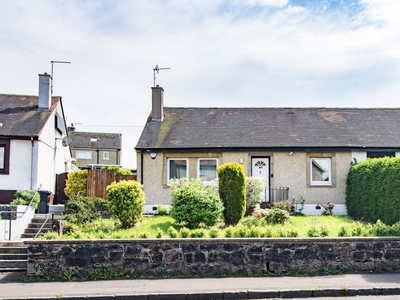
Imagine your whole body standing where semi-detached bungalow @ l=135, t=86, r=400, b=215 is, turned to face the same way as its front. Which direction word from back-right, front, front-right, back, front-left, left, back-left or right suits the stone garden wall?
front

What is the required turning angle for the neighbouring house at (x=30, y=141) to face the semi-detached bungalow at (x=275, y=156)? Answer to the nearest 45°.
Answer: approximately 45° to its left

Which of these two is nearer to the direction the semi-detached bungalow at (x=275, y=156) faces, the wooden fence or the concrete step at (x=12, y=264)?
the concrete step

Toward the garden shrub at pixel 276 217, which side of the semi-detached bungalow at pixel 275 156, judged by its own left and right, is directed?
front

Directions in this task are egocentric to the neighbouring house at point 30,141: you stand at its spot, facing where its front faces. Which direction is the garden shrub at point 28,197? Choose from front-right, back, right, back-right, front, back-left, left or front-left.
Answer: front

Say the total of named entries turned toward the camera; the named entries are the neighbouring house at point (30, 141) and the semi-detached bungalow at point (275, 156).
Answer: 2

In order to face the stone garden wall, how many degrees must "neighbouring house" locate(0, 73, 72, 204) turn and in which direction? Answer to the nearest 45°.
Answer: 0° — it already faces it

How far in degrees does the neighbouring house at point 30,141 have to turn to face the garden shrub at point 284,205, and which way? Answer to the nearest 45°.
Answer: approximately 45° to its left

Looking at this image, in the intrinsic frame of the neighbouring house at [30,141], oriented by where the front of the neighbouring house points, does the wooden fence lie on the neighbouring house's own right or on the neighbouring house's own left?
on the neighbouring house's own left

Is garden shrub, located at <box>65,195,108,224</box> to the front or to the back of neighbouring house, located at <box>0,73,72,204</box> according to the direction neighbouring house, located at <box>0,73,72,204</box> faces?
to the front

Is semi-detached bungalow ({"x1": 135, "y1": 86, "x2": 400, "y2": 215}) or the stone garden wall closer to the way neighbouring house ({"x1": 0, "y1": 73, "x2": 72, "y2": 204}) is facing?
the stone garden wall

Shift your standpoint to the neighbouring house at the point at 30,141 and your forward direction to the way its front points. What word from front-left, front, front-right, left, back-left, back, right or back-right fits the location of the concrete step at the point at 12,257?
front

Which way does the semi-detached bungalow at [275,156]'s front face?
toward the camera

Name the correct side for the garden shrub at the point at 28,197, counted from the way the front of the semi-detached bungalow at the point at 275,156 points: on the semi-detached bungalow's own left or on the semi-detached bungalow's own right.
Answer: on the semi-detached bungalow's own right

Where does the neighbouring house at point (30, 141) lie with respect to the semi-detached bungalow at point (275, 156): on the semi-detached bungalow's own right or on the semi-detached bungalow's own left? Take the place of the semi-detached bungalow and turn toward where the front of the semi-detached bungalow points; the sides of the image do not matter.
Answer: on the semi-detached bungalow's own right

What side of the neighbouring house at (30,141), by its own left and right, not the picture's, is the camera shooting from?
front
